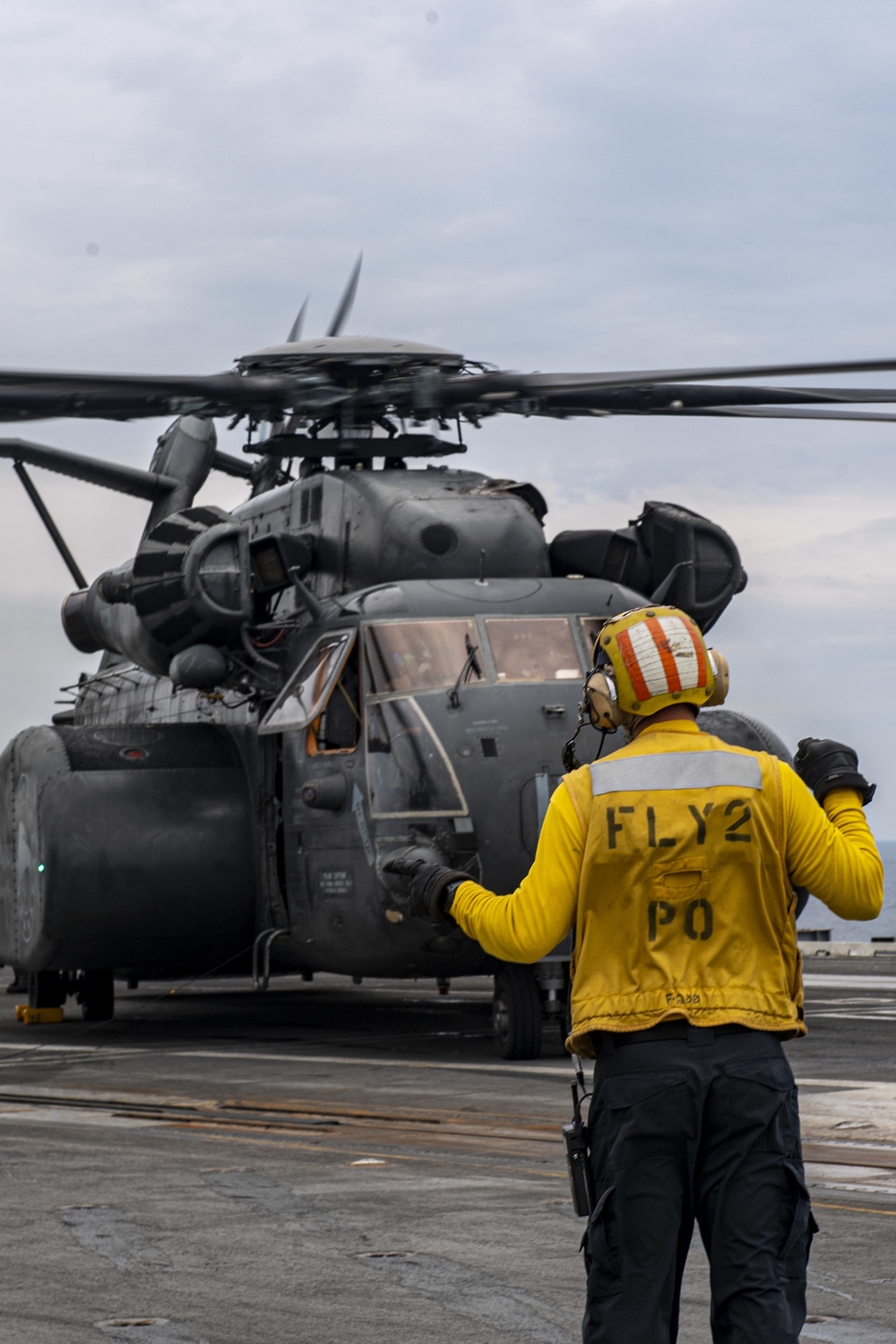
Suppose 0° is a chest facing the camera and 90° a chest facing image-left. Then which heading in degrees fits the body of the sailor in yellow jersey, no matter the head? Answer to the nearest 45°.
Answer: approximately 180°

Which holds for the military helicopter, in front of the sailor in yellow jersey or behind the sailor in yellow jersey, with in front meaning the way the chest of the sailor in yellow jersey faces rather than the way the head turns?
in front
